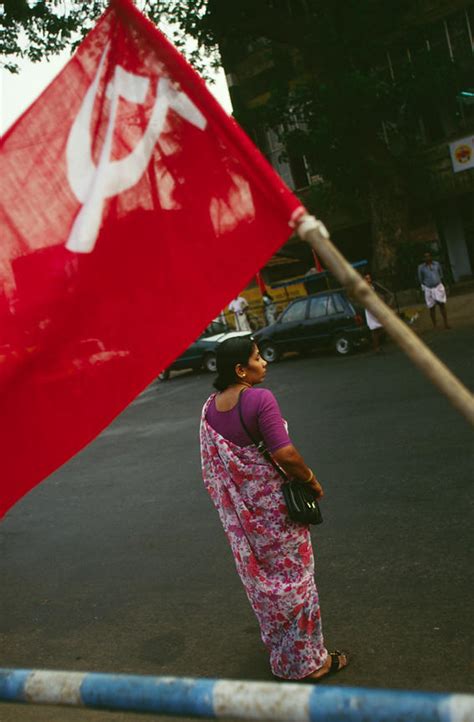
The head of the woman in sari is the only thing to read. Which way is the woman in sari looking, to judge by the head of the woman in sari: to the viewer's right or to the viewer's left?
to the viewer's right

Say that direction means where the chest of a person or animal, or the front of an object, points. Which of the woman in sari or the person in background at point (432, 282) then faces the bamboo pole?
the person in background

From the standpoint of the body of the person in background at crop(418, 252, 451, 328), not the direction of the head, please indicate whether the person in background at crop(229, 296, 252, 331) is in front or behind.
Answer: behind

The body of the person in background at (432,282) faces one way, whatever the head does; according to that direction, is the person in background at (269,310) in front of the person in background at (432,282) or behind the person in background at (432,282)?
behind

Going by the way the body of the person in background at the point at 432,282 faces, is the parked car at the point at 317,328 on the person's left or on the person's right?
on the person's right

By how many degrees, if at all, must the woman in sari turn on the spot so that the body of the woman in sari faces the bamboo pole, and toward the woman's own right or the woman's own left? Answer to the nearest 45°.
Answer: approximately 135° to the woman's own right

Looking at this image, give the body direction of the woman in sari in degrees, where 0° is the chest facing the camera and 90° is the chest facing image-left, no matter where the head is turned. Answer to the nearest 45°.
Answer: approximately 225°

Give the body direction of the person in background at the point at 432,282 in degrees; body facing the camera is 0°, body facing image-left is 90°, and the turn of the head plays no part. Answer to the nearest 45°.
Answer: approximately 0°

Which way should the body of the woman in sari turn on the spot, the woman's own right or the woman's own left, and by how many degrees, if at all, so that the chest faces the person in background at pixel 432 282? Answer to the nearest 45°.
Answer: approximately 45° to the woman's own left

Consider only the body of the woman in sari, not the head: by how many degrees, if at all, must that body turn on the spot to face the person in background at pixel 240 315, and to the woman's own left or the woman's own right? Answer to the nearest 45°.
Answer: approximately 45° to the woman's own left

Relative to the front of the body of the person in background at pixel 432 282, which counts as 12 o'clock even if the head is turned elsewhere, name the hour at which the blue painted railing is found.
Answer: The blue painted railing is roughly at 12 o'clock from the person in background.
